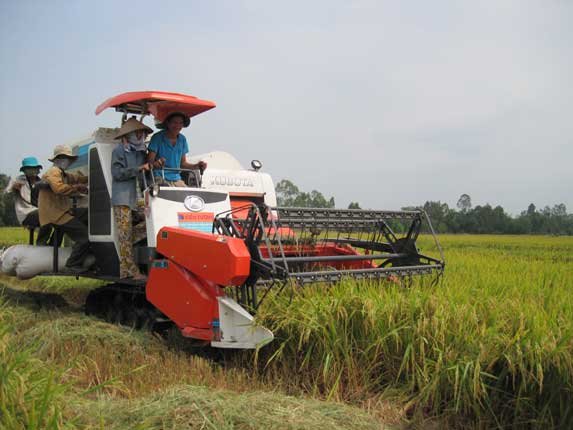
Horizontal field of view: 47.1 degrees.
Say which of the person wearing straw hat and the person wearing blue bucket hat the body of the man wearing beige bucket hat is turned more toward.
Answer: the person wearing straw hat

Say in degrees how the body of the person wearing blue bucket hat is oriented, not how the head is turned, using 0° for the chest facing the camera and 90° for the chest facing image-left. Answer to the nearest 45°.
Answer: approximately 315°

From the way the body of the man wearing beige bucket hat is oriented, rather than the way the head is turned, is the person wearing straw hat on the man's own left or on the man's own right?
on the man's own right

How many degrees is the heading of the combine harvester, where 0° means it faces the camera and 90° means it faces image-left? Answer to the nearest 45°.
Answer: approximately 315°

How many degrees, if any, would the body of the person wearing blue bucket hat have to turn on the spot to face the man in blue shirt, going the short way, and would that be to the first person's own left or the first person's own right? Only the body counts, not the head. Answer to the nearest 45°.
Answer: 0° — they already face them
